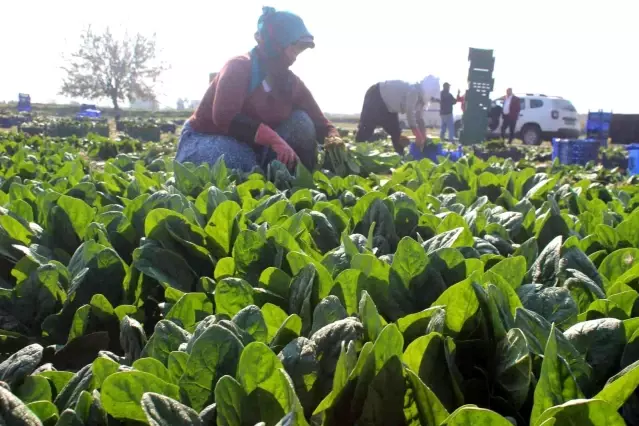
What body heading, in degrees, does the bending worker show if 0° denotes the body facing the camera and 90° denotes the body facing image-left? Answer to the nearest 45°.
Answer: approximately 270°

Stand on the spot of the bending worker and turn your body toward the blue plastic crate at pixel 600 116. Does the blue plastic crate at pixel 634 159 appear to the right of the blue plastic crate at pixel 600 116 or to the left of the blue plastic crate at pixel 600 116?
right

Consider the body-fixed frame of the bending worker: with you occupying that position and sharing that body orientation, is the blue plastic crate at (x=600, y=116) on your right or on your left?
on your left

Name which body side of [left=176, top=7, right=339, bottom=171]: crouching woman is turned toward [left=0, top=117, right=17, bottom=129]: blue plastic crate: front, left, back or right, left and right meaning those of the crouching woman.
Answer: back

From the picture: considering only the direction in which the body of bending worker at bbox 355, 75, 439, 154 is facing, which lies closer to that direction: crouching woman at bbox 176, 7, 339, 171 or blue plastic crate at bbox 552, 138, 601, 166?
the blue plastic crate

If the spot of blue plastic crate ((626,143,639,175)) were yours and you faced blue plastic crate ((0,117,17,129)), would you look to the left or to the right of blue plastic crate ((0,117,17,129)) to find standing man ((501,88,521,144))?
right

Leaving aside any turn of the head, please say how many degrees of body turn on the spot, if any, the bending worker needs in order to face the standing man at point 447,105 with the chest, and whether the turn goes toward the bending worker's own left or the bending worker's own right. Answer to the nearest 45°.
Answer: approximately 90° to the bending worker's own left

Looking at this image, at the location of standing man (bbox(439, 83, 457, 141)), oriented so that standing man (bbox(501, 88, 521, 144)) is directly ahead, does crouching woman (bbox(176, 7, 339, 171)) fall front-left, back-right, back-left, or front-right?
back-right

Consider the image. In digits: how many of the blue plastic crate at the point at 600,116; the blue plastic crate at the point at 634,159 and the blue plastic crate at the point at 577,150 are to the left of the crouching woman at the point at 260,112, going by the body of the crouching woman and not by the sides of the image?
3

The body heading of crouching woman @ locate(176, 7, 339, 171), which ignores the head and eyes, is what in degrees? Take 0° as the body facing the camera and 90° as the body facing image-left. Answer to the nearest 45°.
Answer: approximately 315°
